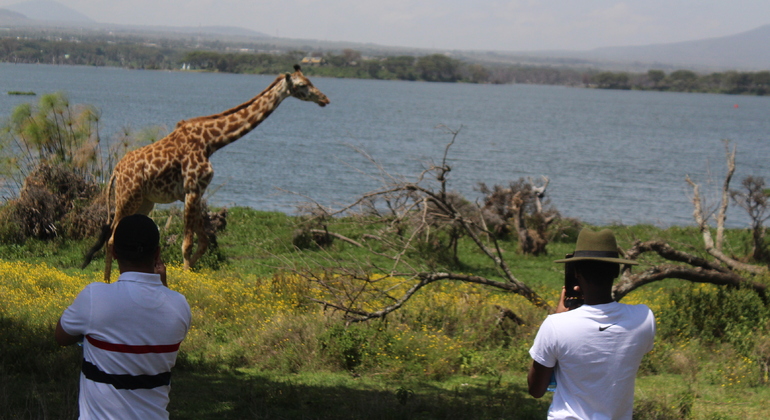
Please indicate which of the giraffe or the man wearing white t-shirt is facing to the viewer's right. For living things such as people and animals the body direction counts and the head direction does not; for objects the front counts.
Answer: the giraffe

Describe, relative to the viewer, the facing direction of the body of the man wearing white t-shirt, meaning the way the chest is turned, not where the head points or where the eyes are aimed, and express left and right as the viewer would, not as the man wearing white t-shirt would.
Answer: facing away from the viewer and to the left of the viewer

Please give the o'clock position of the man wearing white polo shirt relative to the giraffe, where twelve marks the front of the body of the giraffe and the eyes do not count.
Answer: The man wearing white polo shirt is roughly at 3 o'clock from the giraffe.

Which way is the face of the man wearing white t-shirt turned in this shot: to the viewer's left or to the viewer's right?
to the viewer's left

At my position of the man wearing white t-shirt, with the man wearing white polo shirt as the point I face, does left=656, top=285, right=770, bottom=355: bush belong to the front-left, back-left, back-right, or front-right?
back-right

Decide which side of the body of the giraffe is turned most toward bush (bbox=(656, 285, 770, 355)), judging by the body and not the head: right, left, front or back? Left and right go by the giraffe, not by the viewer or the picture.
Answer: front

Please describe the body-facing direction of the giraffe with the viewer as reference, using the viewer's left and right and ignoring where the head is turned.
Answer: facing to the right of the viewer

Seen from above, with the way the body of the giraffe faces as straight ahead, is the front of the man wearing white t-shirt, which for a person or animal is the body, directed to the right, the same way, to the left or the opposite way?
to the left

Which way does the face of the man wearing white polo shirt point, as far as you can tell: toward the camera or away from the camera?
away from the camera

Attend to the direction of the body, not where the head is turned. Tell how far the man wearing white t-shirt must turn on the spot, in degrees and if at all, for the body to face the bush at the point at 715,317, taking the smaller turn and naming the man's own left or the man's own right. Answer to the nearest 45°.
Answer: approximately 45° to the man's own right

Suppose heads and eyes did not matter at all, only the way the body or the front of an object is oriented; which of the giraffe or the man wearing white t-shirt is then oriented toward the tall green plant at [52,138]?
the man wearing white t-shirt

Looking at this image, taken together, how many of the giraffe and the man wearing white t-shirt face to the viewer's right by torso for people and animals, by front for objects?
1

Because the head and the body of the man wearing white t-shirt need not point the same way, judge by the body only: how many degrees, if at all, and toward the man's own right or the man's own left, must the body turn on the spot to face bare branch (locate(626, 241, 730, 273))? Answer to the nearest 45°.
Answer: approximately 45° to the man's own right
